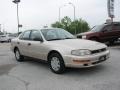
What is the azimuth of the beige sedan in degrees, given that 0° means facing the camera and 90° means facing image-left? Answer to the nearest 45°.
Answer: approximately 315°
